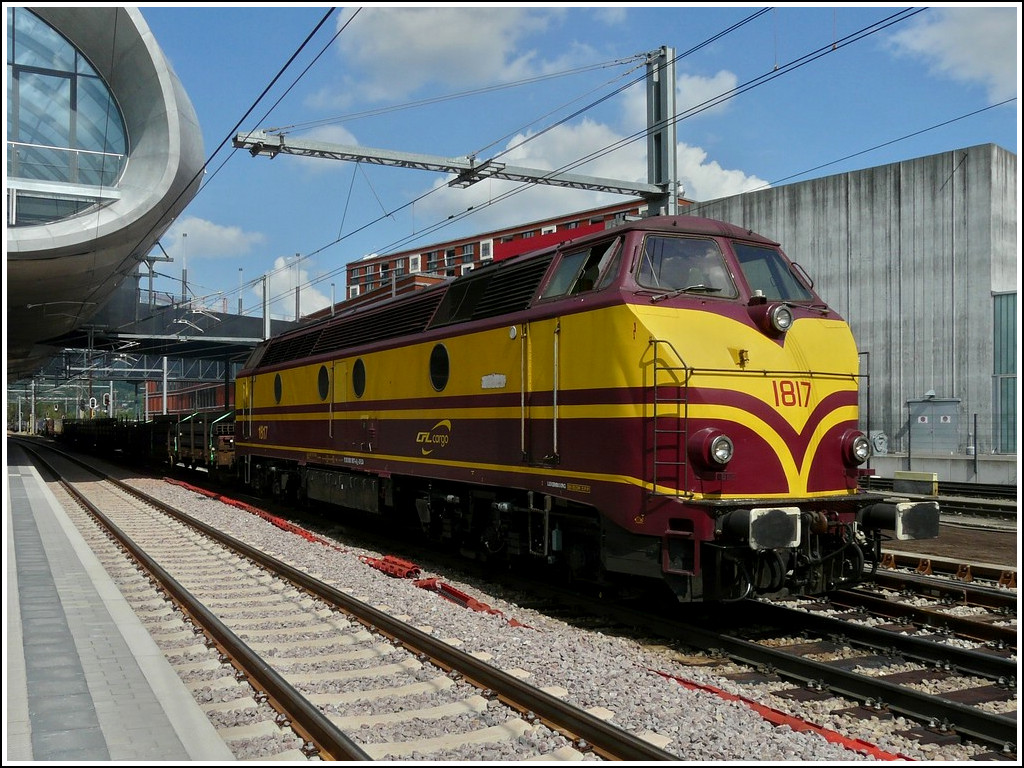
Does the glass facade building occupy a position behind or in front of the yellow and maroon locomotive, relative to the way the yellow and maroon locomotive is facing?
behind

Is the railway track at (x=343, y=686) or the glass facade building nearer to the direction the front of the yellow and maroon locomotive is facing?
the railway track

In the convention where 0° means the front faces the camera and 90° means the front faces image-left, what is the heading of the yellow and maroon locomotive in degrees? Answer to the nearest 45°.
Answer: approximately 315°

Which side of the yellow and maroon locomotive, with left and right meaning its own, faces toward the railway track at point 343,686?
right
